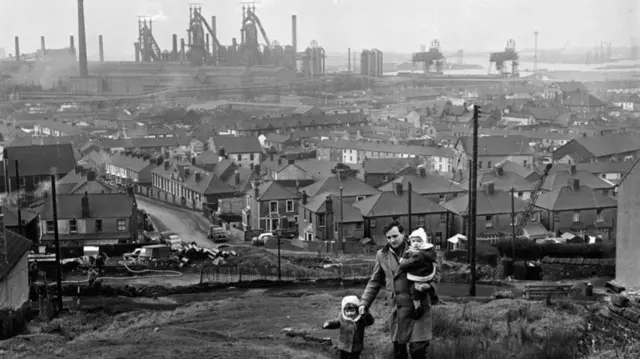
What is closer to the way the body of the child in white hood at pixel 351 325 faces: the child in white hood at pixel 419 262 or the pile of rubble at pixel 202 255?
the child in white hood

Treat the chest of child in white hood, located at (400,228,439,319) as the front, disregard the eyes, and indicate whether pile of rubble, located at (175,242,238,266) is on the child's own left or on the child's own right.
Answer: on the child's own right

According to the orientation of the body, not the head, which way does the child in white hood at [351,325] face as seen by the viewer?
toward the camera

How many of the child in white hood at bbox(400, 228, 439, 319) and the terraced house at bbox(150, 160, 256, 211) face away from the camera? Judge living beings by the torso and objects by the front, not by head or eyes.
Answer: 0

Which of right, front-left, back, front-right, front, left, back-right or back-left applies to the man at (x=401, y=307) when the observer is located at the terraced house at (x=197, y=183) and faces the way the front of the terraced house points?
front-left

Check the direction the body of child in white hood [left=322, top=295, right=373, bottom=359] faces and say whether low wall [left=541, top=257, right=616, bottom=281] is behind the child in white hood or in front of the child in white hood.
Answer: behind

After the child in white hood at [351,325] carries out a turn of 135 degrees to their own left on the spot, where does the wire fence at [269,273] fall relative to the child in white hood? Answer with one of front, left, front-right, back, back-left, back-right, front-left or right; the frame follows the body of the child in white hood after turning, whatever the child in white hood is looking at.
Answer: front-left

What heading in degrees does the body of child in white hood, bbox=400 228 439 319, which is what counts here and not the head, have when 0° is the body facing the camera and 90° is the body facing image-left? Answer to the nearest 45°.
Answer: approximately 45°

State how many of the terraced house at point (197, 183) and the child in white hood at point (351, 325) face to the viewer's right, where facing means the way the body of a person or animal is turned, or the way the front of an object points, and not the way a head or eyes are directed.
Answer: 0
